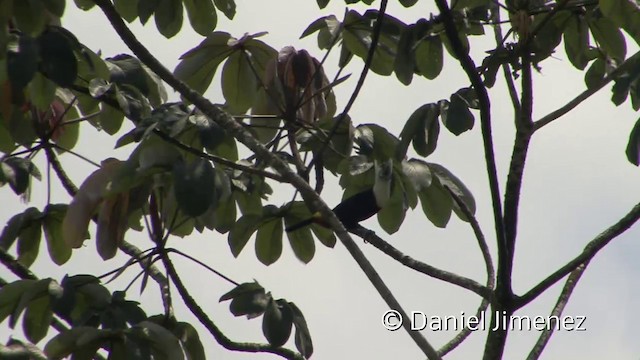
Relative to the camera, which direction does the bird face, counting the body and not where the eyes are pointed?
to the viewer's right
